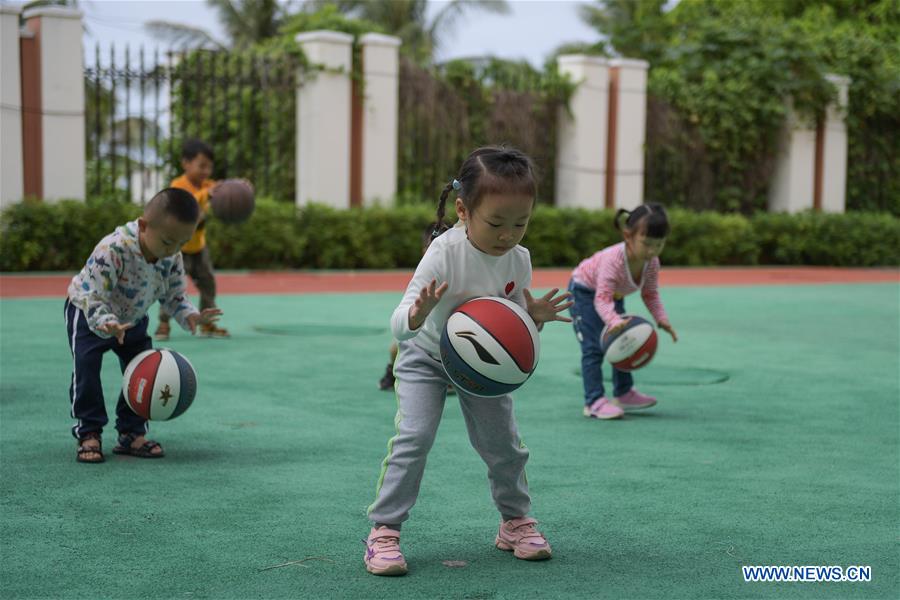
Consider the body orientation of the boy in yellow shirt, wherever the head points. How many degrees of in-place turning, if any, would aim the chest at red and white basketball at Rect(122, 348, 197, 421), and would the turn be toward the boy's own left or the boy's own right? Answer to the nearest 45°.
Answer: approximately 45° to the boy's own right

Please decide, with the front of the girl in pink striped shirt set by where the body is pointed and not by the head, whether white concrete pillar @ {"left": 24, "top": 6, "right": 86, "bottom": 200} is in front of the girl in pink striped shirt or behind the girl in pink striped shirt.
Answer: behind

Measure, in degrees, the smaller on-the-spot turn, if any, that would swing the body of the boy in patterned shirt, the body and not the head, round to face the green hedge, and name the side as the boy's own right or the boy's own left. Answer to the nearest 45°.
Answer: approximately 135° to the boy's own left

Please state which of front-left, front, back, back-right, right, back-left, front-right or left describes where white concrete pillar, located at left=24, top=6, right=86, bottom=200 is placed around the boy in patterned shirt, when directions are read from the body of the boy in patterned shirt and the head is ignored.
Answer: back-left

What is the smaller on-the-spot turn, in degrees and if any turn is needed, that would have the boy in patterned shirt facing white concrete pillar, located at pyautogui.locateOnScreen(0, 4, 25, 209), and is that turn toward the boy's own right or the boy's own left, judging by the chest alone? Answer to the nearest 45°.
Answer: approximately 135° to the boy's own left

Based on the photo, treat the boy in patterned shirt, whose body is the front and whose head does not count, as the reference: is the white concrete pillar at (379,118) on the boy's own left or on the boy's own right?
on the boy's own left

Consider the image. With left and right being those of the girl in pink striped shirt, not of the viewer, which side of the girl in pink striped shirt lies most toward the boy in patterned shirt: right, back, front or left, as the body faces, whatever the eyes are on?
right
